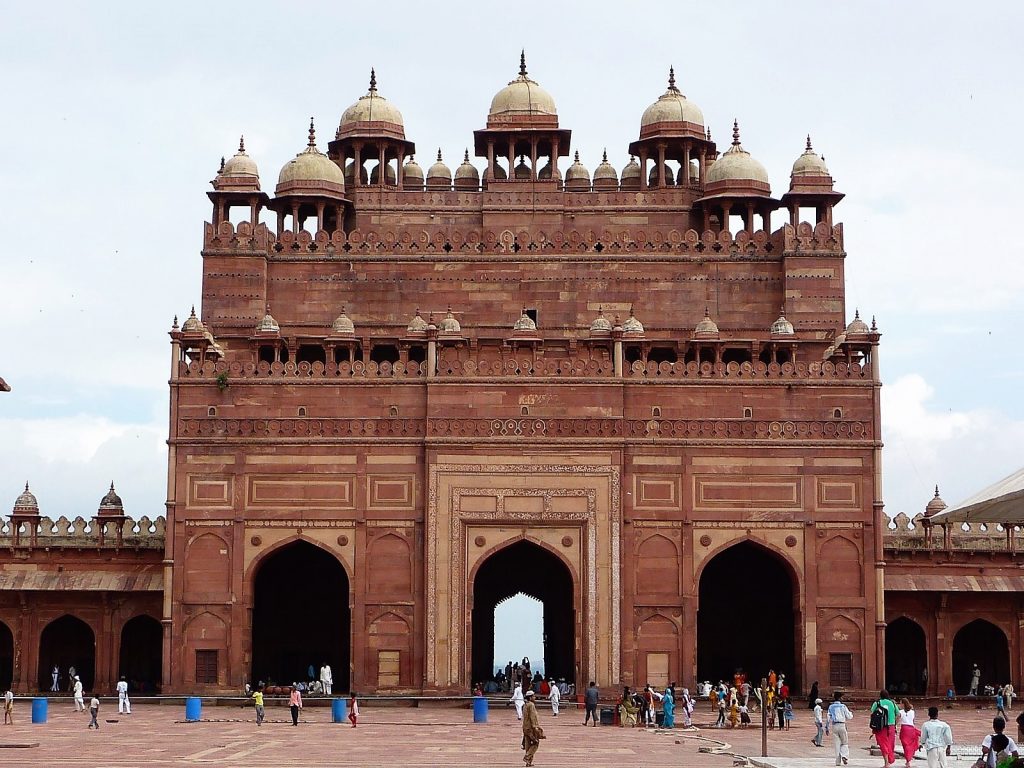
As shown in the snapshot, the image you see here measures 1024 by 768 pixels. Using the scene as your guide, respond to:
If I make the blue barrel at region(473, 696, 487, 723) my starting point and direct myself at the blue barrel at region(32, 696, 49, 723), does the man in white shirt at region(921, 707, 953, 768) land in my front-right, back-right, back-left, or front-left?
back-left

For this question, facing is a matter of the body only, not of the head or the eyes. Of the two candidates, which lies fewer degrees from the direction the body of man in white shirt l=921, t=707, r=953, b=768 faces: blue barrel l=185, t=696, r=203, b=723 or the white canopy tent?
the blue barrel
